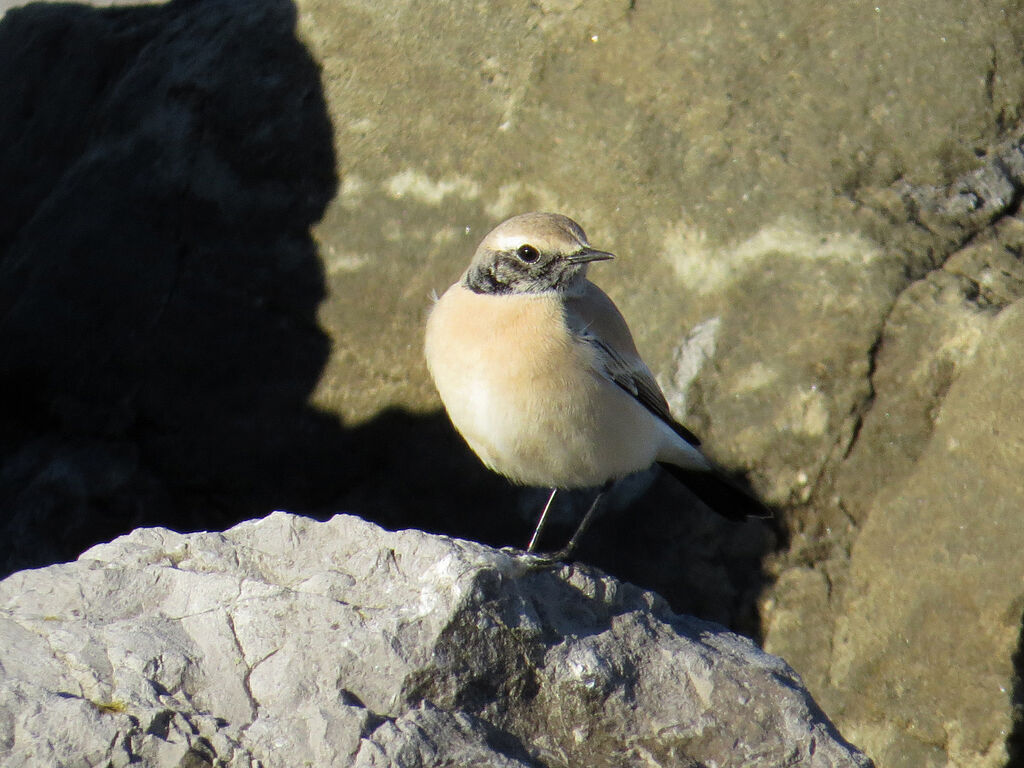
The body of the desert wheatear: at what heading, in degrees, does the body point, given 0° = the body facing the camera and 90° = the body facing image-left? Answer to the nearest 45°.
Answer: approximately 45°

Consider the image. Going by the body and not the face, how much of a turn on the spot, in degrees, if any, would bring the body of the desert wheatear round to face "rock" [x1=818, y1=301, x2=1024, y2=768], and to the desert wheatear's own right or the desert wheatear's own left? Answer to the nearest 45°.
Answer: approximately 135° to the desert wheatear's own left
